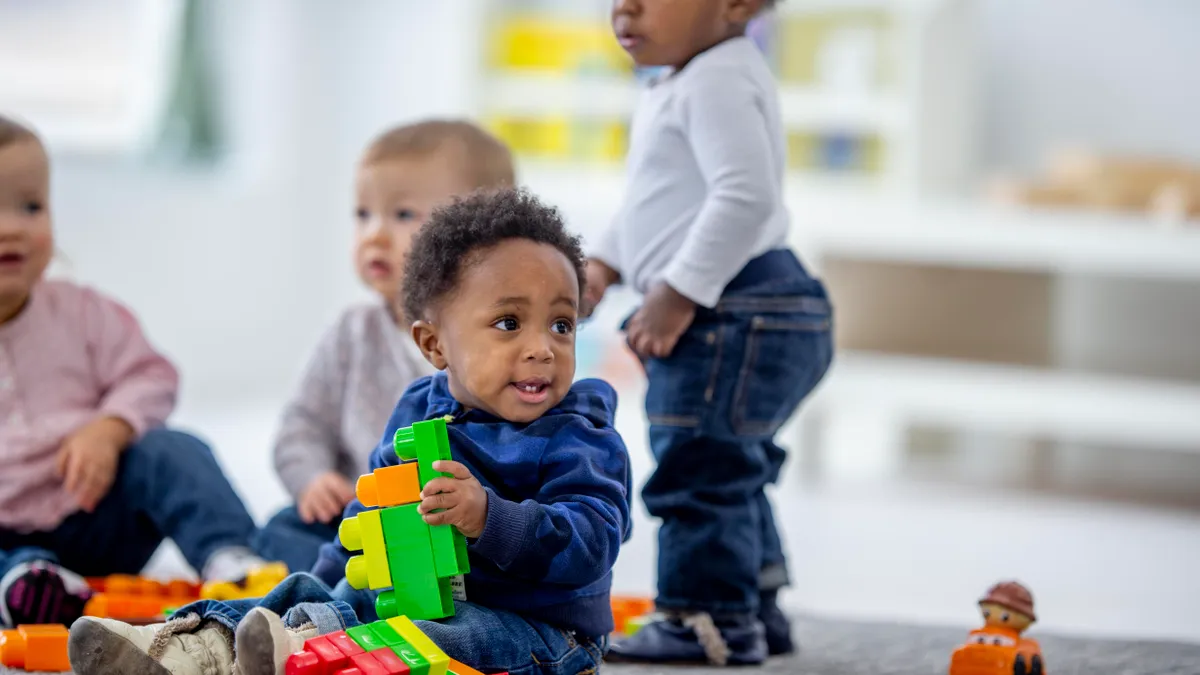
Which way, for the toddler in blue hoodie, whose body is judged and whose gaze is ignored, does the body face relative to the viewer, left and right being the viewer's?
facing the viewer and to the left of the viewer

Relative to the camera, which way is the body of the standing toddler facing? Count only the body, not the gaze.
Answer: to the viewer's left

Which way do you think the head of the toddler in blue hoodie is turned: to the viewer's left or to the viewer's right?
to the viewer's right

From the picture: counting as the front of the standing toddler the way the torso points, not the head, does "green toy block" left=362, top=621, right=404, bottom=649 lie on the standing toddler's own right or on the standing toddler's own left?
on the standing toddler's own left

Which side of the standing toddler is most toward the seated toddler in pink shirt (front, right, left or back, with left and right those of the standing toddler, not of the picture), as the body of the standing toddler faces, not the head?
front

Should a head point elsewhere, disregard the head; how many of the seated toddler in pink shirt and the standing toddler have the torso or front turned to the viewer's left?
1

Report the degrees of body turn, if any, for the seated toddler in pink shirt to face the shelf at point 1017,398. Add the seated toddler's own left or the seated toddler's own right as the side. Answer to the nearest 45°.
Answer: approximately 135° to the seated toddler's own left
